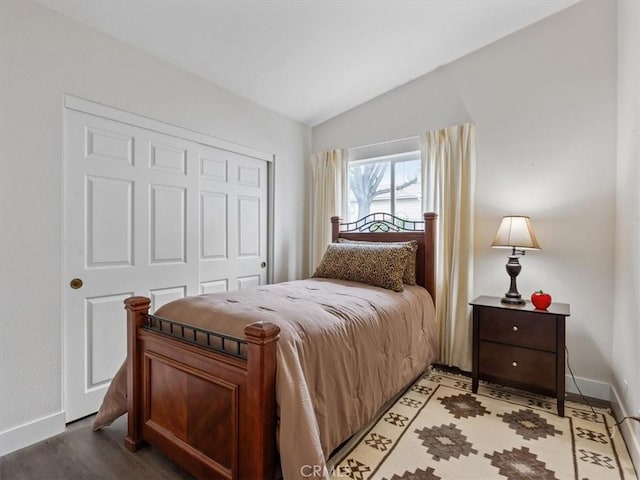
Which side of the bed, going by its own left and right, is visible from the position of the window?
back

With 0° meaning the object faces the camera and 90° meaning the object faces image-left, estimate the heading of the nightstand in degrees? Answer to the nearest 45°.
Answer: approximately 45°

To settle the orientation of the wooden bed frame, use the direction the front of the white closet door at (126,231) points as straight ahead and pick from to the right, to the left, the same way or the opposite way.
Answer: to the right

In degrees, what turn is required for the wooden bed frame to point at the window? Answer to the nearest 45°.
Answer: approximately 180°

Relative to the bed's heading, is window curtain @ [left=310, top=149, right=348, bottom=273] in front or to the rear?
to the rear

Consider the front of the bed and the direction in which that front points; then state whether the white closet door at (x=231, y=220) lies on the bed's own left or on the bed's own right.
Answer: on the bed's own right

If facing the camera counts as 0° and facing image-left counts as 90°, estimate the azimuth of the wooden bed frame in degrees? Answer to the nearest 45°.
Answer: approximately 45°

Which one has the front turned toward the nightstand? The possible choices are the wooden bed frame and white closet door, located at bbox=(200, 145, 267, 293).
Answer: the white closet door

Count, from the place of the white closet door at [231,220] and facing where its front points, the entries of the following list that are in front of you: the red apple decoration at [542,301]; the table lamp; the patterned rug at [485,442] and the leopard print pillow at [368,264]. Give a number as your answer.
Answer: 4

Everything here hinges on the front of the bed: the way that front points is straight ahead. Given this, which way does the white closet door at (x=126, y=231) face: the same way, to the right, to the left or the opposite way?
to the left

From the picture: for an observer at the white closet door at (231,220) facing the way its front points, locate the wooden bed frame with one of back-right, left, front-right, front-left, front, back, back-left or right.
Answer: front-right
